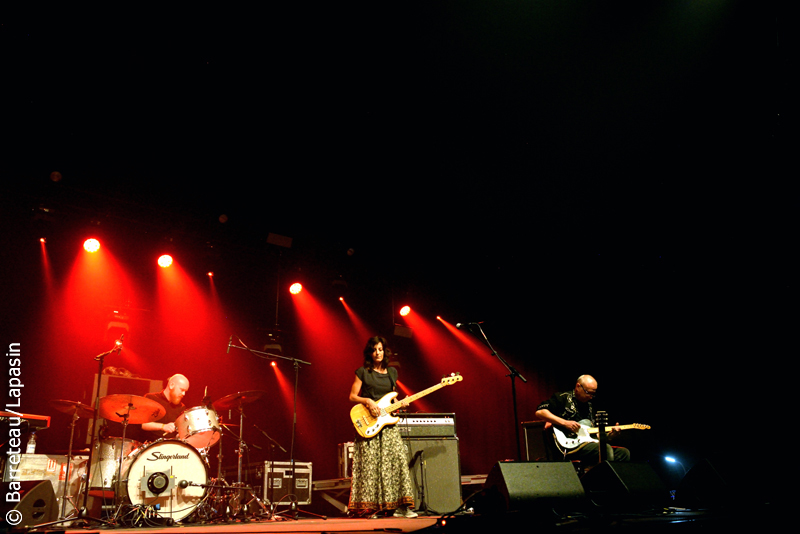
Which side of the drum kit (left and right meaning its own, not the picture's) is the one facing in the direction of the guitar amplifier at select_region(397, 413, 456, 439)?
left

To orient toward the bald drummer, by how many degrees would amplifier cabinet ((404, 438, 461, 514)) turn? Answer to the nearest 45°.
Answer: approximately 90° to its right

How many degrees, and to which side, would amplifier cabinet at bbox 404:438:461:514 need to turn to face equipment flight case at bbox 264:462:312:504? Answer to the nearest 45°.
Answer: approximately 135° to its right

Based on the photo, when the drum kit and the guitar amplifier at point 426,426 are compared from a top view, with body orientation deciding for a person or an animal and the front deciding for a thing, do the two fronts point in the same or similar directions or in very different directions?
same or similar directions

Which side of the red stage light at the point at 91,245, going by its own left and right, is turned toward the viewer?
front

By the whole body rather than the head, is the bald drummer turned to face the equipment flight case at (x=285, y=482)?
no

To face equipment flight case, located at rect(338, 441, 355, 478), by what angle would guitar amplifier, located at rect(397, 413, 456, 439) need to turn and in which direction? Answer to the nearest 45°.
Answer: approximately 135° to its right

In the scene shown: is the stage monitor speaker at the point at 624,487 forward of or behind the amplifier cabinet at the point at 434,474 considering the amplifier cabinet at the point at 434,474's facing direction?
forward

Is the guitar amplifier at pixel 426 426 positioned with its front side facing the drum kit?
no

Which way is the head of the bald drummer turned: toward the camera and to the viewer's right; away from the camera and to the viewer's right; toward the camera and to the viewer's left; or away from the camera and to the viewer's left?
toward the camera and to the viewer's right

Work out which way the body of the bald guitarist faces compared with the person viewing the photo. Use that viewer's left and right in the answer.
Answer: facing the viewer and to the right of the viewer

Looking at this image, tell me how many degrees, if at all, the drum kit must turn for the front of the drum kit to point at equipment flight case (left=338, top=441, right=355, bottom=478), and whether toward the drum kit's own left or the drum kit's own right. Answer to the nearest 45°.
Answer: approximately 135° to the drum kit's own left

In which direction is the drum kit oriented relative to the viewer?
toward the camera

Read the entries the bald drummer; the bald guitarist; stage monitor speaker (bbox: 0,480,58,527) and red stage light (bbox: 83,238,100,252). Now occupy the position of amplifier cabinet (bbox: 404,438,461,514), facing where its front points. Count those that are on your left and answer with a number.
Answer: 1

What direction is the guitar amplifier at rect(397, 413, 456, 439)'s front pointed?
toward the camera

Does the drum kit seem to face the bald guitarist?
no
